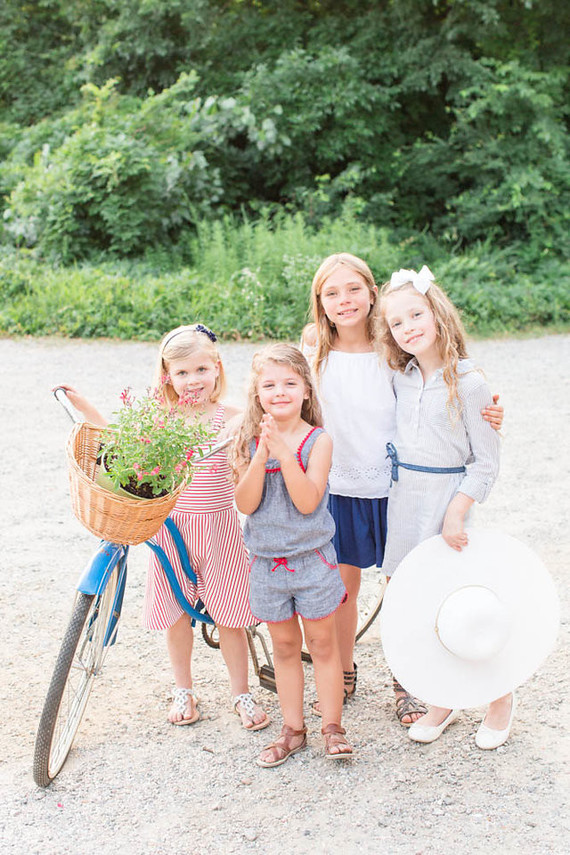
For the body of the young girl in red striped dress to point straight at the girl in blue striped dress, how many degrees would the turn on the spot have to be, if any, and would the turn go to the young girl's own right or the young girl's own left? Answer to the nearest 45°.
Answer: approximately 90° to the young girl's own left

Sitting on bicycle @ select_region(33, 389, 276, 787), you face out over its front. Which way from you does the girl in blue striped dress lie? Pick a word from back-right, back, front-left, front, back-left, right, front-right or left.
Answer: back-left

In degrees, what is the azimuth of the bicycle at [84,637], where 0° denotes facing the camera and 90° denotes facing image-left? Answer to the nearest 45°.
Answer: approximately 45°

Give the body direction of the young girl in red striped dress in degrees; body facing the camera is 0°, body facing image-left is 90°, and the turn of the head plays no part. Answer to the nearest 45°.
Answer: approximately 0°
